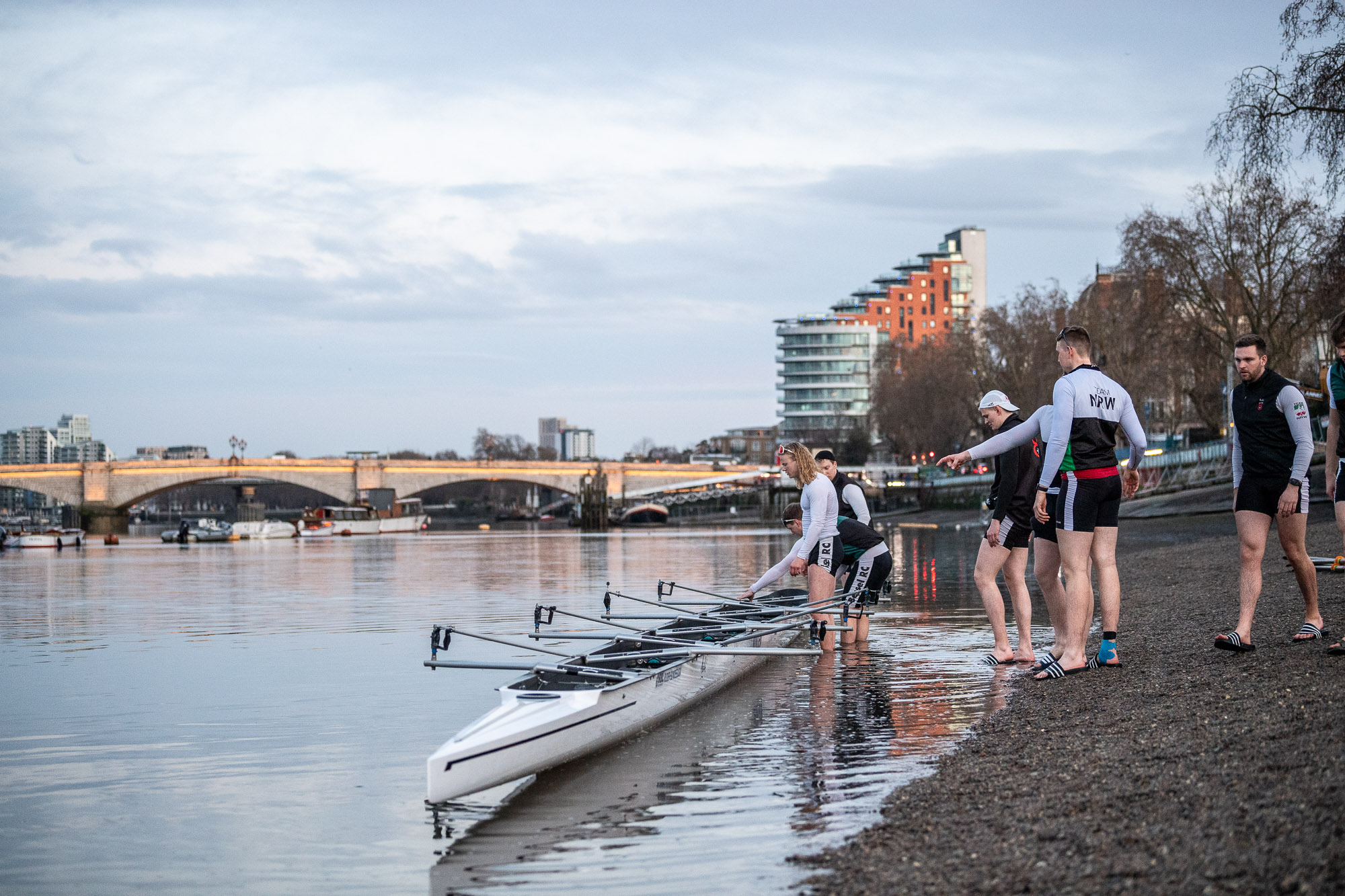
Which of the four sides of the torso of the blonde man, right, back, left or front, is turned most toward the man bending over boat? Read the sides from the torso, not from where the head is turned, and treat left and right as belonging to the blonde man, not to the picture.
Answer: right

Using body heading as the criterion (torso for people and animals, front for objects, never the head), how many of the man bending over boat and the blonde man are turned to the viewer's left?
2

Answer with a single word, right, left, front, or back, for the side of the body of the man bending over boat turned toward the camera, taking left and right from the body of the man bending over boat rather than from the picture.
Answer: left

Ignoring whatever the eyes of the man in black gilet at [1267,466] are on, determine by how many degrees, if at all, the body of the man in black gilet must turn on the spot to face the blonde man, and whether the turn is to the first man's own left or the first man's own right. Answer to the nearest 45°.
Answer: approximately 90° to the first man's own right

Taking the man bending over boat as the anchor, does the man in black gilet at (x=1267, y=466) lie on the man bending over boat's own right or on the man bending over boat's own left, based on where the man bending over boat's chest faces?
on the man bending over boat's own left

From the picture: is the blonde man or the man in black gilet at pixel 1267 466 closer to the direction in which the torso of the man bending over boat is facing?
the blonde man

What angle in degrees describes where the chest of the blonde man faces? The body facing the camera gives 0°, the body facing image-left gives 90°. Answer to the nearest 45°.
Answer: approximately 90°

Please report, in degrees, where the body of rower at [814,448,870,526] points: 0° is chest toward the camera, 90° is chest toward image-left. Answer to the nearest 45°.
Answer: approximately 45°
